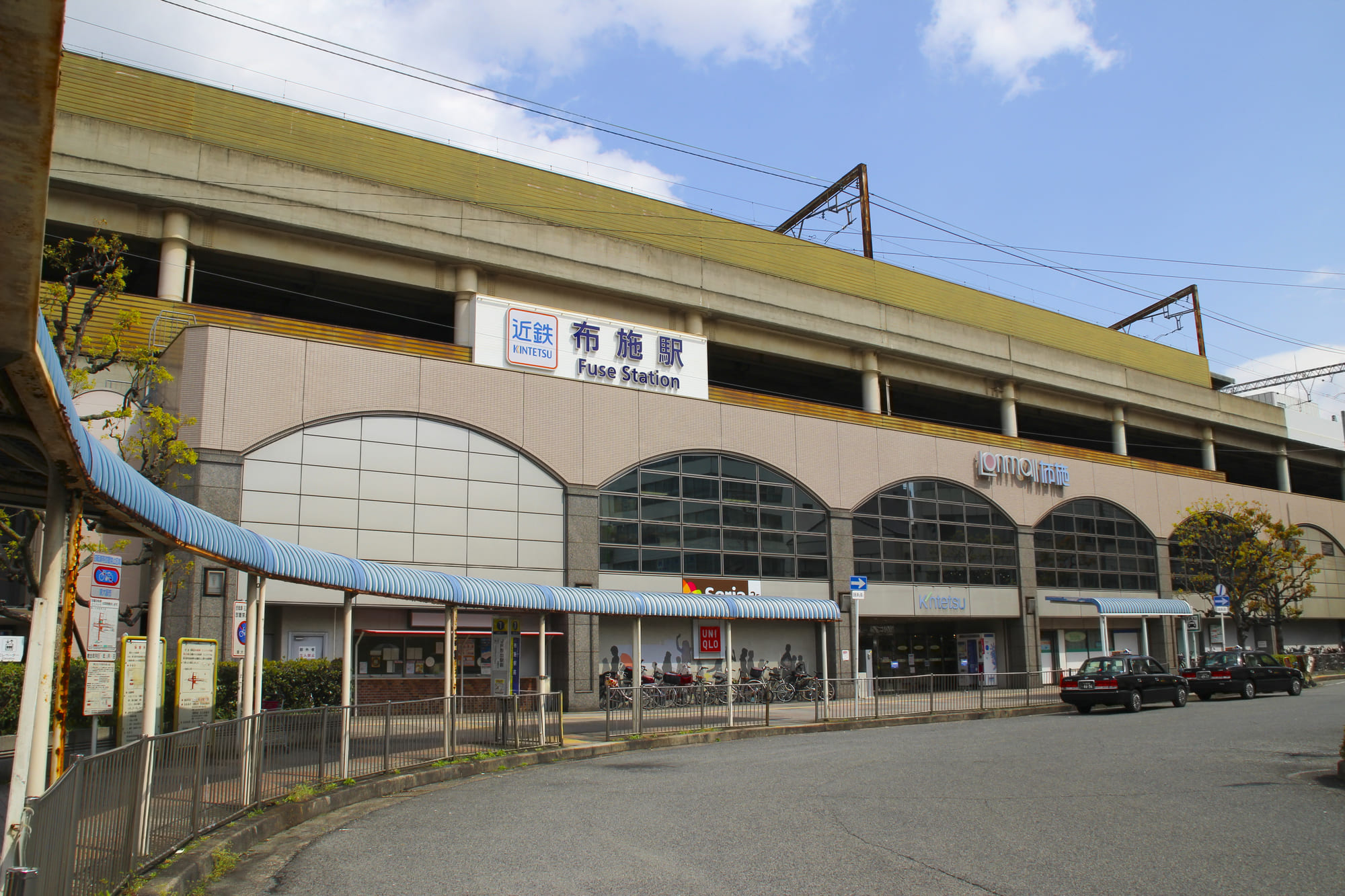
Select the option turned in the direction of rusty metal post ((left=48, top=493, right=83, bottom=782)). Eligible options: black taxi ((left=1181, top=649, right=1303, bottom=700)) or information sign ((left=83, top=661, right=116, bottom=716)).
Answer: the information sign

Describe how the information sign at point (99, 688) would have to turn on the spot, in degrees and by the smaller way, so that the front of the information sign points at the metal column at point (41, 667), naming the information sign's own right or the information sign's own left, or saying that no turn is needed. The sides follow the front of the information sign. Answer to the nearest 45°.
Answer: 0° — it already faces it

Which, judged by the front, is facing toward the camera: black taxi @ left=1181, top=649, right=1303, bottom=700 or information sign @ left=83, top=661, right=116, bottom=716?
the information sign

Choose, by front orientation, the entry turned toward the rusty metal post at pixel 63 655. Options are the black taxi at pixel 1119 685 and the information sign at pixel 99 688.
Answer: the information sign

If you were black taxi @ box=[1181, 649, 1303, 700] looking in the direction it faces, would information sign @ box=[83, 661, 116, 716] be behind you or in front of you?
behind

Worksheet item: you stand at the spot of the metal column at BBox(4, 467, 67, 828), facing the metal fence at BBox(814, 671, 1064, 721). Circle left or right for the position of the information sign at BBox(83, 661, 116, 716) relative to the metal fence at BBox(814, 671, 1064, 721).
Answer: left

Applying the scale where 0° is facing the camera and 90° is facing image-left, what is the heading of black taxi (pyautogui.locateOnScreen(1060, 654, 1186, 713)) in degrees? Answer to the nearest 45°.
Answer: approximately 225°

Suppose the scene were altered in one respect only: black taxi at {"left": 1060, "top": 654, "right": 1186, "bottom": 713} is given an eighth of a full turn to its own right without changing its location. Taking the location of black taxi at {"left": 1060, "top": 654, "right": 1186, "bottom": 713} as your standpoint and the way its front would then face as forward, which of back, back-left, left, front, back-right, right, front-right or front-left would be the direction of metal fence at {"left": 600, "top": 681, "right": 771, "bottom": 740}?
back-right

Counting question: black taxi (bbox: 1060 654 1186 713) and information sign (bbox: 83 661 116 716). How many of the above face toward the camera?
1

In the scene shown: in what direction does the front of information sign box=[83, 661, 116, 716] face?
toward the camera

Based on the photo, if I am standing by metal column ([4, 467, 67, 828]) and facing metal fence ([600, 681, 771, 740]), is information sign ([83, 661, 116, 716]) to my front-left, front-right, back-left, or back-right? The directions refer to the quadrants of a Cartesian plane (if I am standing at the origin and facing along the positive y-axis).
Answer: front-left

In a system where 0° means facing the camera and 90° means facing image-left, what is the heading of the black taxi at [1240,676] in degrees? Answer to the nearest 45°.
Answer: approximately 225°

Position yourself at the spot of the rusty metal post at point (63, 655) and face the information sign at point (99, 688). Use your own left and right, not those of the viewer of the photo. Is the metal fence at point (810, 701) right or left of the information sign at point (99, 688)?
right

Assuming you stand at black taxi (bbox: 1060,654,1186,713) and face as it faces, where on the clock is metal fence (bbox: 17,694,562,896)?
The metal fence is roughly at 5 o'clock from the black taxi.
